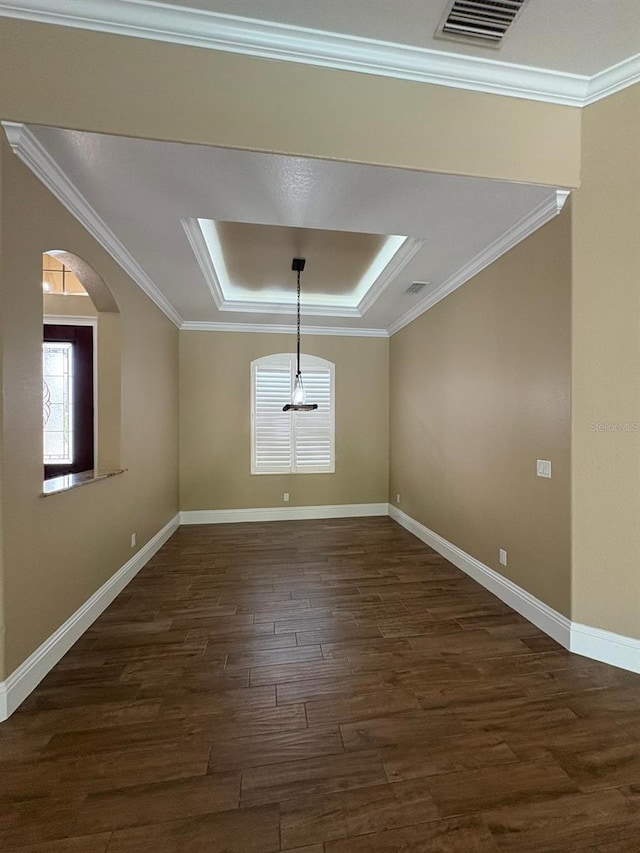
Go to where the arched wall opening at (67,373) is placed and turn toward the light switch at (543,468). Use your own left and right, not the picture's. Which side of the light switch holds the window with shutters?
left

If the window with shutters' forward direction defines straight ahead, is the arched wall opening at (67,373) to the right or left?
on its right

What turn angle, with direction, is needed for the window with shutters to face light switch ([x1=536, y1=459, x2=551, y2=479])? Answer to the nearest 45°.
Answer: approximately 45° to its left

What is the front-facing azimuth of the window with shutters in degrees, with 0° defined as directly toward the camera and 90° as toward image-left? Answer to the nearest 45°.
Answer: approximately 0°

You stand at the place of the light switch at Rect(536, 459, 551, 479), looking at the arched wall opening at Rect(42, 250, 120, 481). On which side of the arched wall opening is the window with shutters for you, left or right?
right
